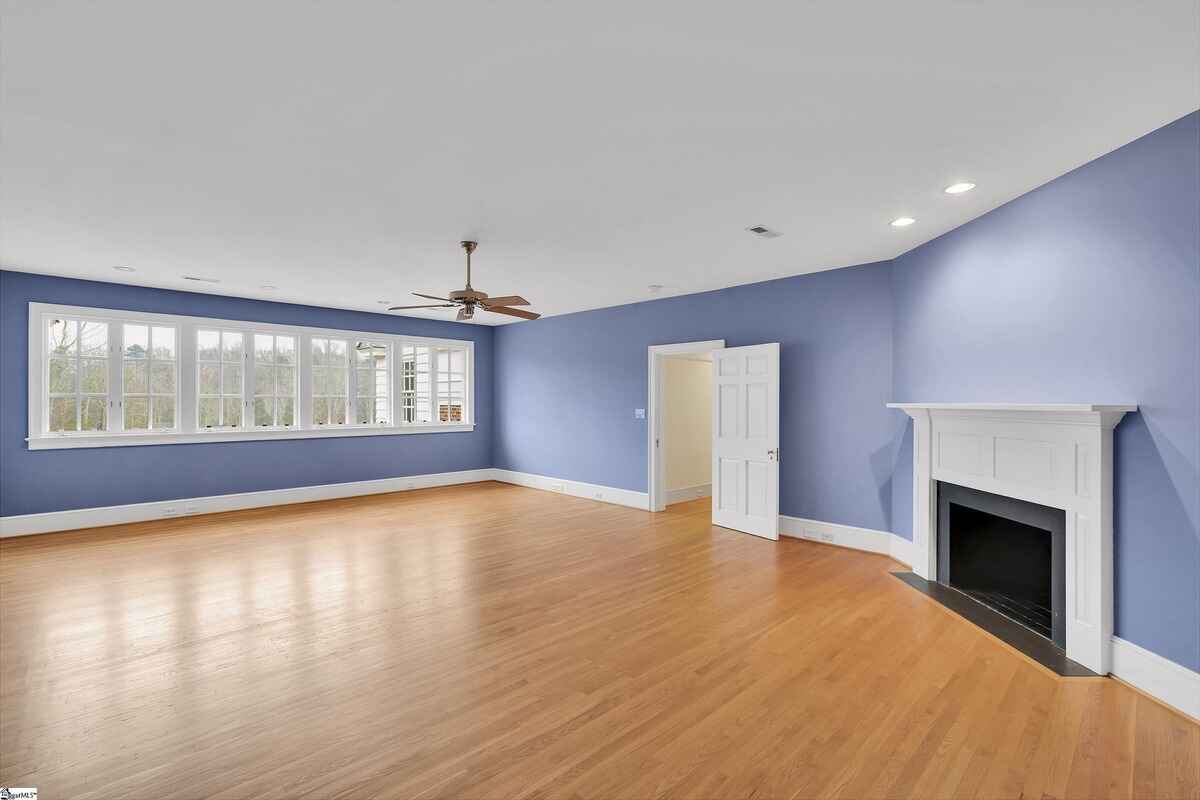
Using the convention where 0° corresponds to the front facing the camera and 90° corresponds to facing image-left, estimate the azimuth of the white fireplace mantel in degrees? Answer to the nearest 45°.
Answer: approximately 45°

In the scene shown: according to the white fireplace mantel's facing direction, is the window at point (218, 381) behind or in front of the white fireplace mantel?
in front

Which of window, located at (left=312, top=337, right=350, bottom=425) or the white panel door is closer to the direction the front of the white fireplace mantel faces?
the window

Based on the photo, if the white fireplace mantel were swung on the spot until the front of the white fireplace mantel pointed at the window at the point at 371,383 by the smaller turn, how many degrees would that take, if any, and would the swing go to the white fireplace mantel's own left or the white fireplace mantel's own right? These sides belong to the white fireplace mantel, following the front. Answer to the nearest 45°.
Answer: approximately 45° to the white fireplace mantel's own right

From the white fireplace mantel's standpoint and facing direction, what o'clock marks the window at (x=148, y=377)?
The window is roughly at 1 o'clock from the white fireplace mantel.

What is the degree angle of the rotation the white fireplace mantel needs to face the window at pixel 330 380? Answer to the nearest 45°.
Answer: approximately 45° to its right

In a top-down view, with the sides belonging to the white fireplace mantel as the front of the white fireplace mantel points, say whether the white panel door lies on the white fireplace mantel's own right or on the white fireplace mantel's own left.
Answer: on the white fireplace mantel's own right

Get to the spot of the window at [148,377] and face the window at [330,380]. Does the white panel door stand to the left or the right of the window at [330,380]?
right
